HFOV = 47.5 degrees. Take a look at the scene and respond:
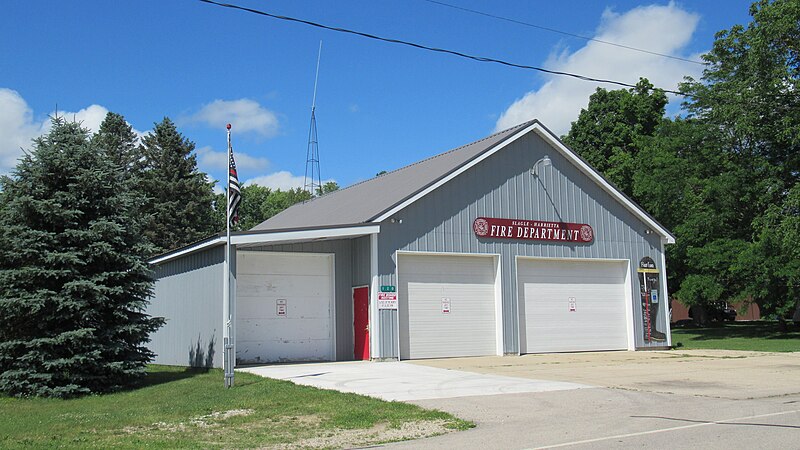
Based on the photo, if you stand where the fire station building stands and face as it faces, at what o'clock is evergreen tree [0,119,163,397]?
The evergreen tree is roughly at 3 o'clock from the fire station building.

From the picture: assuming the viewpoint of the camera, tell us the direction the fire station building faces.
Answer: facing the viewer and to the right of the viewer

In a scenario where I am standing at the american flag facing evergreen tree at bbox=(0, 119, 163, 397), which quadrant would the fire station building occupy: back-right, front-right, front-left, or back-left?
back-right

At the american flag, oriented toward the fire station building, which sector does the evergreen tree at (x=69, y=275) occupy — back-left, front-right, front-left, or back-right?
back-left

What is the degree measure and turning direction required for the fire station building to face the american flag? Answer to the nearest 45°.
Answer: approximately 90° to its right
